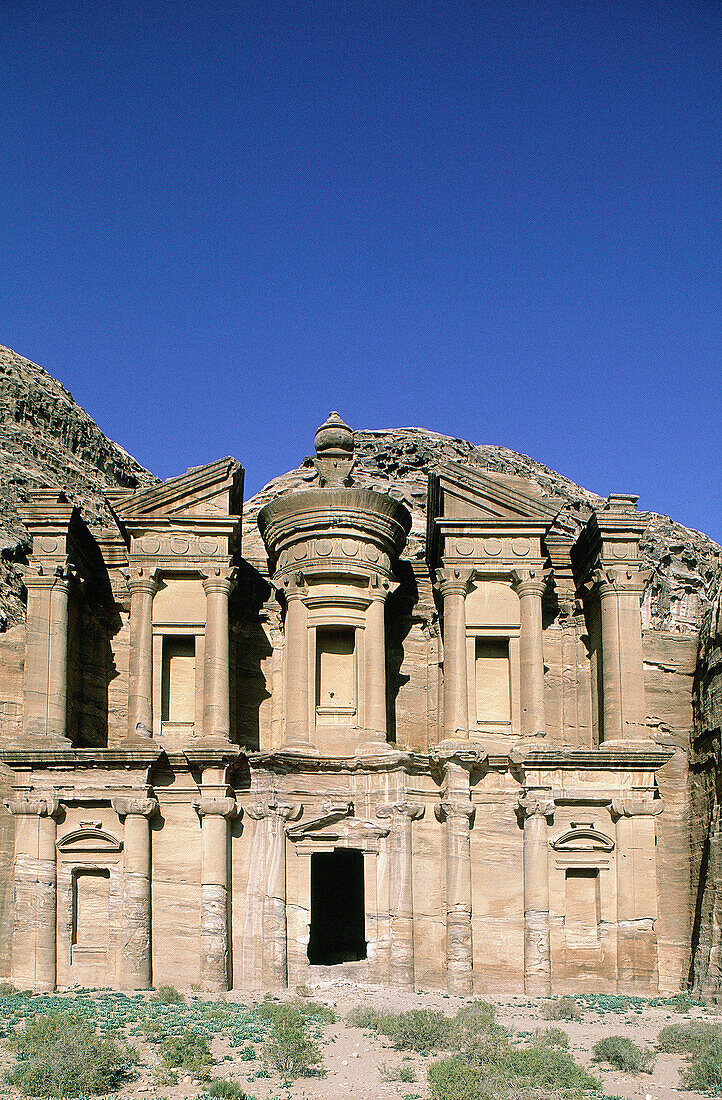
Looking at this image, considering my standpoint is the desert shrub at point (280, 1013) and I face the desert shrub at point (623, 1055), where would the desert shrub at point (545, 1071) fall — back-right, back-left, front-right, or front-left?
front-right

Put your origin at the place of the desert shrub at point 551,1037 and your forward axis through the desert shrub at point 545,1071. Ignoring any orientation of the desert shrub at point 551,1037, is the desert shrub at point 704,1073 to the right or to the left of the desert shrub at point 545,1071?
left

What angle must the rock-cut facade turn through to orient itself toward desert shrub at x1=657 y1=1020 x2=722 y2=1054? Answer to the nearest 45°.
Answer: approximately 45° to its left

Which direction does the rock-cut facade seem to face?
toward the camera

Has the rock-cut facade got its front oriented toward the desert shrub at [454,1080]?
yes

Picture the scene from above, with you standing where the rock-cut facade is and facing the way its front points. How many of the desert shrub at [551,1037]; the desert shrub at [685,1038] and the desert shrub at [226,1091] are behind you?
0

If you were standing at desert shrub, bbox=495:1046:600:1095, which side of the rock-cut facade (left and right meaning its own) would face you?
front

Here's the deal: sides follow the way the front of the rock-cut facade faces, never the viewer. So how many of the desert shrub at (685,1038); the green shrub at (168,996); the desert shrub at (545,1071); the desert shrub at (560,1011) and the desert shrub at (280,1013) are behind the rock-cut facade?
0

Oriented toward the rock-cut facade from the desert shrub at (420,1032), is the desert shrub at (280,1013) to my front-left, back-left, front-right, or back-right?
front-left

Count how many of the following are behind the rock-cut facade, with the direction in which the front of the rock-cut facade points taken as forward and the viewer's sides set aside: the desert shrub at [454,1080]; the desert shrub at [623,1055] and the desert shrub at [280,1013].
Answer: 0

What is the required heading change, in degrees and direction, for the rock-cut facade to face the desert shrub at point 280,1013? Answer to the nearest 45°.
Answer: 0° — it already faces it

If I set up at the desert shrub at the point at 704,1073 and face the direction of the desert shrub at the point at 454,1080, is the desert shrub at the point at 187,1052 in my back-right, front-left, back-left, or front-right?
front-right

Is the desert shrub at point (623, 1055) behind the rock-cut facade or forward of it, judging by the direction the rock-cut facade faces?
forward

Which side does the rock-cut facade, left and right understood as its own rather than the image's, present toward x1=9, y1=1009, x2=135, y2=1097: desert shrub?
front

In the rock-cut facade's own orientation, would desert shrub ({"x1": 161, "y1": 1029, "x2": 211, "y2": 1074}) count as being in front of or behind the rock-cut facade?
in front

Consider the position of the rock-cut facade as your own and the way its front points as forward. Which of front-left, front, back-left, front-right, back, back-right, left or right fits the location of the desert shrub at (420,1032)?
front

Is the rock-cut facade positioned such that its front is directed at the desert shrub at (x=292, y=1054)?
yes
